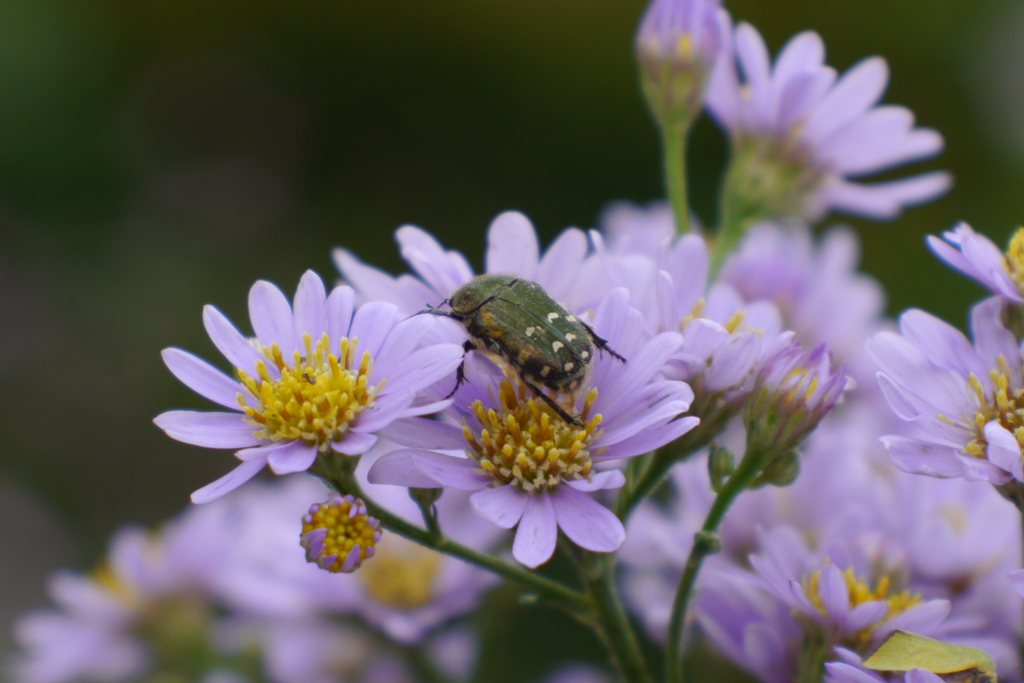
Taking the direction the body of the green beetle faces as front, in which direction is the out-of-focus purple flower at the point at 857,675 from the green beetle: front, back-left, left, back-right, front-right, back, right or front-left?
back

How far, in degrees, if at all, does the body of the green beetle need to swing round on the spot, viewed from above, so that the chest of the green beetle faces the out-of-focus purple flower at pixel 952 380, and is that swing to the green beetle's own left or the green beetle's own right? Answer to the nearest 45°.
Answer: approximately 135° to the green beetle's own right

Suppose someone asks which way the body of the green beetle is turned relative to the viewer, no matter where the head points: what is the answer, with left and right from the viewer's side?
facing away from the viewer and to the left of the viewer
